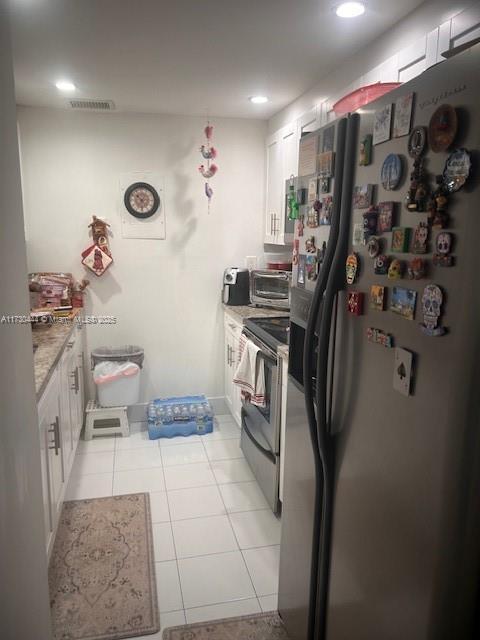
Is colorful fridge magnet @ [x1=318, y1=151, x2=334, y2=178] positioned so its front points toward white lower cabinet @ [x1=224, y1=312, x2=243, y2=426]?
no

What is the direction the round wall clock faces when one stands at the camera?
facing the viewer

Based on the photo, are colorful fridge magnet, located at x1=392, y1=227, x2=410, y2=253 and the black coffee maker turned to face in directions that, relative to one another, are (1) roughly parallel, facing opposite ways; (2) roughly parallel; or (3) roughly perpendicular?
roughly parallel

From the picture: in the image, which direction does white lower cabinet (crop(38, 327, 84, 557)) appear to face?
to the viewer's right

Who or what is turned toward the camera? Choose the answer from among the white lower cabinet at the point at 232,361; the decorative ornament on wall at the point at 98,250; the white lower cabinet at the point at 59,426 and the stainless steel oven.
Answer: the decorative ornament on wall

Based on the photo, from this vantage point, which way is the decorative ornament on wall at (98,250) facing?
toward the camera

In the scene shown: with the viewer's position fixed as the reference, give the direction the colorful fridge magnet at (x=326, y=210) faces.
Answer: facing the viewer and to the left of the viewer

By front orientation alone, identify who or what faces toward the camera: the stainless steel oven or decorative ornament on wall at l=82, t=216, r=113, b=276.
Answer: the decorative ornament on wall

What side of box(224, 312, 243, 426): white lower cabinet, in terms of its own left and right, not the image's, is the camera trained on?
left

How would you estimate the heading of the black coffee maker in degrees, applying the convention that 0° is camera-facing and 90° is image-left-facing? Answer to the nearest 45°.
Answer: approximately 45°

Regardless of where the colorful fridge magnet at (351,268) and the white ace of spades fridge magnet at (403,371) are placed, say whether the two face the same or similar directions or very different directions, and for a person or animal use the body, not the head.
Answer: same or similar directions

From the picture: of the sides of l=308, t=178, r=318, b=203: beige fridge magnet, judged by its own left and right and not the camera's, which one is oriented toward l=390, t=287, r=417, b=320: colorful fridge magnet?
left

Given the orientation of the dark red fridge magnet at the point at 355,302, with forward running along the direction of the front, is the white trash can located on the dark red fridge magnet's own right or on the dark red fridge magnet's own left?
on the dark red fridge magnet's own right

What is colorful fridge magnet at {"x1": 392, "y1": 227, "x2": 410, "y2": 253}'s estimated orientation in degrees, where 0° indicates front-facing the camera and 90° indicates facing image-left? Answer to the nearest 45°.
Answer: approximately 45°

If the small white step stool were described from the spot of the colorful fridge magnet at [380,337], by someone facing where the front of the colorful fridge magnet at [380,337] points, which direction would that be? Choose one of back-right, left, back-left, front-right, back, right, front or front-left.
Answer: right

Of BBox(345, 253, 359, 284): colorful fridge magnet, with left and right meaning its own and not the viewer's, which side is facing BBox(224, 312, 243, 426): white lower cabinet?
right

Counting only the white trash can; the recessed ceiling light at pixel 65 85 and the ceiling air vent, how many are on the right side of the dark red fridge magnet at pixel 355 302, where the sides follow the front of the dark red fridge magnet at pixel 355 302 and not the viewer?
3
